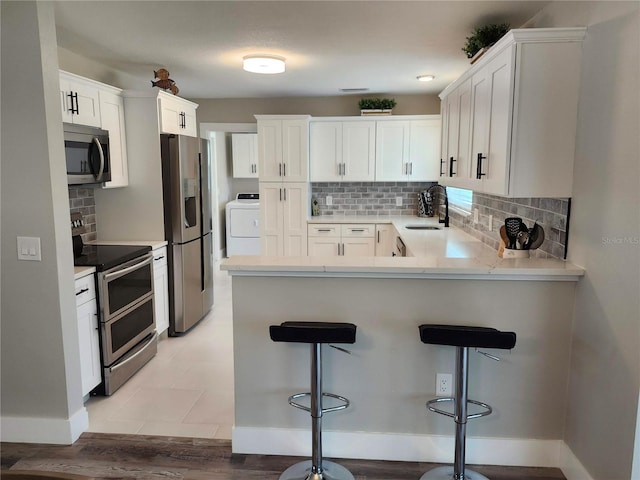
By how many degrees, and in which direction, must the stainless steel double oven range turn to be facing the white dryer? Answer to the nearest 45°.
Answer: approximately 90° to its left

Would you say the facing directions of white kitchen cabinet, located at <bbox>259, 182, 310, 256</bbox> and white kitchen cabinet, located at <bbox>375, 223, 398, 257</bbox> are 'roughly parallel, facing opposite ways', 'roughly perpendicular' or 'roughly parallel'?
roughly parallel

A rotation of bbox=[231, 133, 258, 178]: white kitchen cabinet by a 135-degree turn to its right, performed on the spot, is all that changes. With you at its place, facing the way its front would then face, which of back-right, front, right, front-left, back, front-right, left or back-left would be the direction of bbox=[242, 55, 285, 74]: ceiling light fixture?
back-left

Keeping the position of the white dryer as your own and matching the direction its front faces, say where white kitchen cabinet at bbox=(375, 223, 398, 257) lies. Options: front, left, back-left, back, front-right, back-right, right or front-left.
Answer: front-left

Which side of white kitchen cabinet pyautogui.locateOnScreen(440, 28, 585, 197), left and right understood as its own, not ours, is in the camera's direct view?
left

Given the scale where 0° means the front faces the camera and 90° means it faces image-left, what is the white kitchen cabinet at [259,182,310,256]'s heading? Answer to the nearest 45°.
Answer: approximately 0°

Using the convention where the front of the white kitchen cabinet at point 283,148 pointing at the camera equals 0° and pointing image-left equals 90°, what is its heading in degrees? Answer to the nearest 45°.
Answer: approximately 0°

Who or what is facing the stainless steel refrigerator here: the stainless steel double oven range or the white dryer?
the white dryer

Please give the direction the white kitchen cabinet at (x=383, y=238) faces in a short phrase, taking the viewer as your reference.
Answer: facing the viewer

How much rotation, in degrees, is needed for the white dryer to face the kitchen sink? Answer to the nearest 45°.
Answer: approximately 45° to its left

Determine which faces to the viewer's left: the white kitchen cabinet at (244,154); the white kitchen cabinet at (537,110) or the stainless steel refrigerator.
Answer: the white kitchen cabinet at (537,110)

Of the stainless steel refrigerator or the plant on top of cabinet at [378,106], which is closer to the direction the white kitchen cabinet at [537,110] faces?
the stainless steel refrigerator

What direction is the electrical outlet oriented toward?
toward the camera

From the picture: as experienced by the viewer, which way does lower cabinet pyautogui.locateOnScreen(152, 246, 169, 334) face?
facing the viewer and to the right of the viewer

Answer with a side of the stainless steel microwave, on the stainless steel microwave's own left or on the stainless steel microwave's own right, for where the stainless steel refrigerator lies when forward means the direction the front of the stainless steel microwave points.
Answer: on the stainless steel microwave's own left
